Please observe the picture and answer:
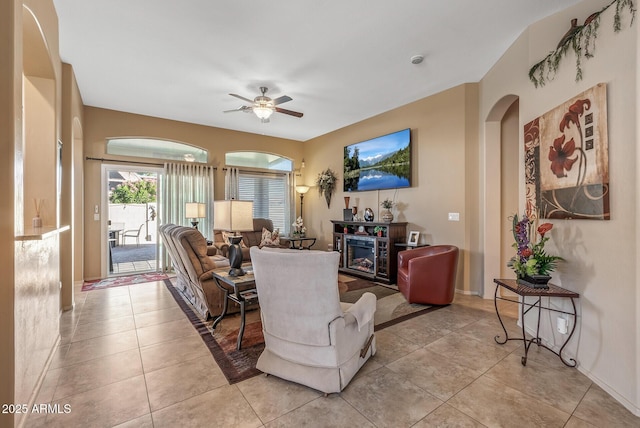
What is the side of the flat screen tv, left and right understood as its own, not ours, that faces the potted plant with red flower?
left

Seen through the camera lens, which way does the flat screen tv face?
facing the viewer and to the left of the viewer

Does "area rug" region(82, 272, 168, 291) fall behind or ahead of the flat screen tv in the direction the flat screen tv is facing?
ahead

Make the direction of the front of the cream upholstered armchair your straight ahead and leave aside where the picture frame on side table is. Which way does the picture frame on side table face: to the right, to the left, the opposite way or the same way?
the opposite way

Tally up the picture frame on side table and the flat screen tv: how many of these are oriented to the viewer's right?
0

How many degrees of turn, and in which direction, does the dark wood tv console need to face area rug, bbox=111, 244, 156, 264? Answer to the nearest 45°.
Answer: approximately 45° to its right

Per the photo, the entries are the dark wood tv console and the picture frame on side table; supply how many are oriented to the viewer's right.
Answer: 0

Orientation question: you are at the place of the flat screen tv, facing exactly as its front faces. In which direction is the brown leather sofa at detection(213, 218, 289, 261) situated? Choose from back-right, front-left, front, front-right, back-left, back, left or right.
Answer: front-right

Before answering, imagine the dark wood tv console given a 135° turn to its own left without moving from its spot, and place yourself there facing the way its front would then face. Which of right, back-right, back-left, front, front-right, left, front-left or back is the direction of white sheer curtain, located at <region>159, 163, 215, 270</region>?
back
